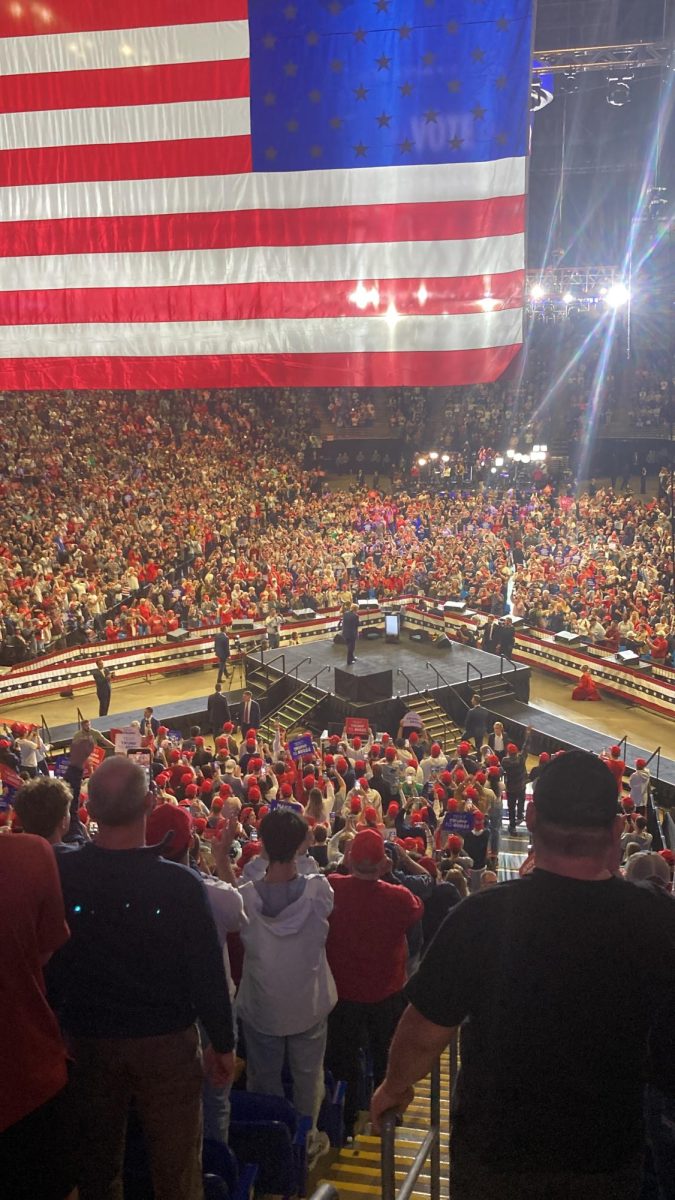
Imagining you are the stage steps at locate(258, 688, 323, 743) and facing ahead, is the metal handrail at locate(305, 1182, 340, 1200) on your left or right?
on your left

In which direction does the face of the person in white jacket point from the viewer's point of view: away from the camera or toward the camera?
away from the camera

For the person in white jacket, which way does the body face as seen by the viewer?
away from the camera

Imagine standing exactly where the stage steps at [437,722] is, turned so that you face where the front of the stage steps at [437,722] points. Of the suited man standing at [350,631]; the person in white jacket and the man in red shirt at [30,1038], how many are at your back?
1

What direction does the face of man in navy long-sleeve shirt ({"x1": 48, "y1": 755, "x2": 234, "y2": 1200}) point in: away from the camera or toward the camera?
away from the camera

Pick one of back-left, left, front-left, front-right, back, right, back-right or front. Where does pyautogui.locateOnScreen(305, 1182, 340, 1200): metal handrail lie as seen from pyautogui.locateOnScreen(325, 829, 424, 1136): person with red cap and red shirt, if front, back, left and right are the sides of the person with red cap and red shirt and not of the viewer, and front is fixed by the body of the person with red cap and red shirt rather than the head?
back

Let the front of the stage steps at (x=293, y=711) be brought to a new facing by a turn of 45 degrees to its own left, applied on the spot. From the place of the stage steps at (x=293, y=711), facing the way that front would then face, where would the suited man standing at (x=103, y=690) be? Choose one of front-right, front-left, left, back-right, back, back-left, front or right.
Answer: right

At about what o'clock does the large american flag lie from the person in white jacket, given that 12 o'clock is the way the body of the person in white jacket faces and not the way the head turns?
The large american flag is roughly at 12 o'clock from the person in white jacket.

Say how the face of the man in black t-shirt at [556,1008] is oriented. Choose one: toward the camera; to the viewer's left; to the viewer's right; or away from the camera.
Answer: away from the camera

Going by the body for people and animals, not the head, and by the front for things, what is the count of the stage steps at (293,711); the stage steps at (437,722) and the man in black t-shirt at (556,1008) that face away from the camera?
1

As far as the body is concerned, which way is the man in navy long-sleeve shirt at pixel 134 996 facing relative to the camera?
away from the camera

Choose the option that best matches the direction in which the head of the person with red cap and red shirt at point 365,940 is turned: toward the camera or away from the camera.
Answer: away from the camera

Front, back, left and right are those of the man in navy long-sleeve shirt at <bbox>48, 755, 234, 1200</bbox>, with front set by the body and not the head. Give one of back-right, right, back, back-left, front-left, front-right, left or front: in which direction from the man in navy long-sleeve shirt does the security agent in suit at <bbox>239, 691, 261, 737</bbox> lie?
front

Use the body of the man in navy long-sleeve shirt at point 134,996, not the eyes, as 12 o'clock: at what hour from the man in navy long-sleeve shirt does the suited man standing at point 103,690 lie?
The suited man standing is roughly at 12 o'clock from the man in navy long-sleeve shirt.

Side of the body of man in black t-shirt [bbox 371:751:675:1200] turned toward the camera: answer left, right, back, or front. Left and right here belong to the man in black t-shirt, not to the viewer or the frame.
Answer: back

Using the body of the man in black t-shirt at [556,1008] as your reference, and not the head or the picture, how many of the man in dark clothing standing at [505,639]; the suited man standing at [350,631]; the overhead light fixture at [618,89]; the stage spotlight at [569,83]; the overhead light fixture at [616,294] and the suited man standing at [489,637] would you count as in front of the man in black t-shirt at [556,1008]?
6

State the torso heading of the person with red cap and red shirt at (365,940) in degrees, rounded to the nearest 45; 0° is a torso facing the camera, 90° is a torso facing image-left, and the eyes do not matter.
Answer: approximately 180°

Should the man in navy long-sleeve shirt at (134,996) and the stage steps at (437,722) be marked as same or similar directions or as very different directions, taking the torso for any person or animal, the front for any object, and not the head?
very different directions

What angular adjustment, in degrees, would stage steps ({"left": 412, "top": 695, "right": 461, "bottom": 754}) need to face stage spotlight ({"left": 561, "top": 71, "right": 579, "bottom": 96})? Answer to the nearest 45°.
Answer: approximately 135° to its left
